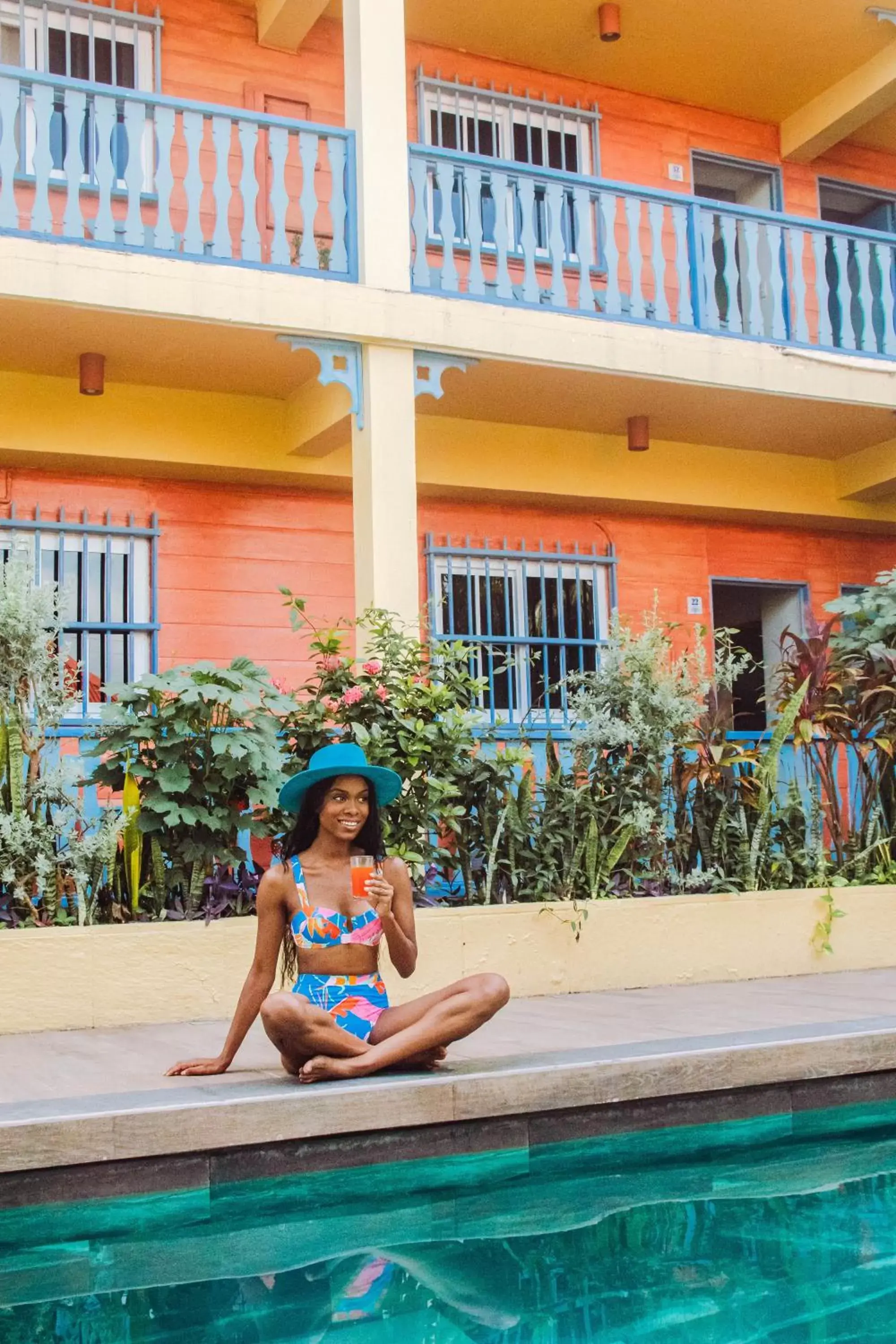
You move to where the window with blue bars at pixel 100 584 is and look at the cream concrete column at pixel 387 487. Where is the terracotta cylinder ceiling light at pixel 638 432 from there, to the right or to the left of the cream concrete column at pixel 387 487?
left

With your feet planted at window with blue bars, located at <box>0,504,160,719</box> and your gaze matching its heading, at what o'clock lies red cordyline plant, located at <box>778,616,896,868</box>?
The red cordyline plant is roughly at 10 o'clock from the window with blue bars.

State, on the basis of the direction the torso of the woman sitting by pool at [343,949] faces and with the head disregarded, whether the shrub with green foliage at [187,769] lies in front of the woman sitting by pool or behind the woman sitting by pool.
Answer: behind

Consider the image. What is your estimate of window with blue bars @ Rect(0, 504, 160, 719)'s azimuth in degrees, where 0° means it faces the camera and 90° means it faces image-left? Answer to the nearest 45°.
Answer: approximately 0°

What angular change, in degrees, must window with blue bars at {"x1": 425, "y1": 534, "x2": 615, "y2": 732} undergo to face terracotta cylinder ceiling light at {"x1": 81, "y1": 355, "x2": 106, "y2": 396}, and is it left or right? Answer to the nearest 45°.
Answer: approximately 45° to its right

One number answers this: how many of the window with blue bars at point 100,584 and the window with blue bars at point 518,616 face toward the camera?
2

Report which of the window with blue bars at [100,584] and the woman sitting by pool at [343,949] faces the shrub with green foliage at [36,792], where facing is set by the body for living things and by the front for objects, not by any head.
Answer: the window with blue bars

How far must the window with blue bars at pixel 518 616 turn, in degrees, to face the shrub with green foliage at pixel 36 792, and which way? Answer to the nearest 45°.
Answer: approximately 45° to its right

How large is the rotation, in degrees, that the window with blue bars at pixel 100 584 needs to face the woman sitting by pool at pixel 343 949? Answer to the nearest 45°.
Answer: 0° — it already faces them
